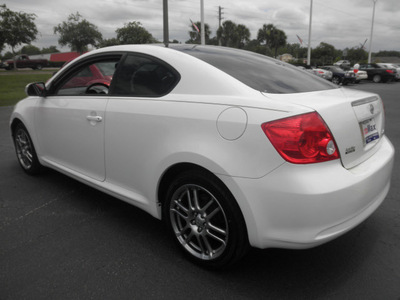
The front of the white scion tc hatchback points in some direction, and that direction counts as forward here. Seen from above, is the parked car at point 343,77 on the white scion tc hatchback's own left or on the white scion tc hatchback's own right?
on the white scion tc hatchback's own right

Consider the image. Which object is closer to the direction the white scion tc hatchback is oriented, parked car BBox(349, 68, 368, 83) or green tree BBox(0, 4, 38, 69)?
the green tree

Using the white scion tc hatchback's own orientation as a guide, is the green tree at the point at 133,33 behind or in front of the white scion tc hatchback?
in front

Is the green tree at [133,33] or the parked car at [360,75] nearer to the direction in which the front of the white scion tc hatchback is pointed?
the green tree

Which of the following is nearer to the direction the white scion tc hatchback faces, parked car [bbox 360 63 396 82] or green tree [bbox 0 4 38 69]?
the green tree

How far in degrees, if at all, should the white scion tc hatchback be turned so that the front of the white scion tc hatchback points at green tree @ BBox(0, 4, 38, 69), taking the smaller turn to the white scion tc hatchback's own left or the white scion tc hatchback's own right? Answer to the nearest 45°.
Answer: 0° — it already faces it

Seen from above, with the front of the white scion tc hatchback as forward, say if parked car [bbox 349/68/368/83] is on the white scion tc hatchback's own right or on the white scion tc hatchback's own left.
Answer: on the white scion tc hatchback's own right

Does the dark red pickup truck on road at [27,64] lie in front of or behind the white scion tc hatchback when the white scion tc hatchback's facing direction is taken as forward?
in front

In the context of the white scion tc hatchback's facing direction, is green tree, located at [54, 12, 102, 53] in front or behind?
in front

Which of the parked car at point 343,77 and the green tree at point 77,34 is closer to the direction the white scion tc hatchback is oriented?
the green tree

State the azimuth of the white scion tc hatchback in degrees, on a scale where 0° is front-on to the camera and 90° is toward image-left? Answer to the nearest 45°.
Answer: approximately 135°

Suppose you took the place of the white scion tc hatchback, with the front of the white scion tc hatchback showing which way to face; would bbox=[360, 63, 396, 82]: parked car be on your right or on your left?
on your right
